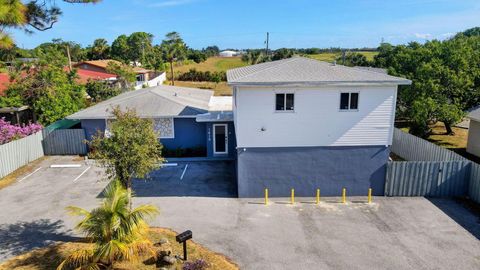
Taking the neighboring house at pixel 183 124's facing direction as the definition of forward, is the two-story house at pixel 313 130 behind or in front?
in front

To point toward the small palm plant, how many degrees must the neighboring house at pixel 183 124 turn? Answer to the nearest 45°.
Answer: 0° — it already faces it

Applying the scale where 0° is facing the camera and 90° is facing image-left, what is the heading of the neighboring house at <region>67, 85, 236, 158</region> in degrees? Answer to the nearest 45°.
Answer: approximately 0°

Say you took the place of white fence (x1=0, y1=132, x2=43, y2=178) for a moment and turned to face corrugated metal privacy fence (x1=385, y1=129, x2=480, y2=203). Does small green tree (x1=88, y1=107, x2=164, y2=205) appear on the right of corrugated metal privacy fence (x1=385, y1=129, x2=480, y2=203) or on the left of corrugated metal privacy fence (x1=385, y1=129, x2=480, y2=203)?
right

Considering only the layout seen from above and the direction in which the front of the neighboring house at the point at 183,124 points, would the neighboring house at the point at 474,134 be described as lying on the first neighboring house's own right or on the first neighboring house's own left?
on the first neighboring house's own left

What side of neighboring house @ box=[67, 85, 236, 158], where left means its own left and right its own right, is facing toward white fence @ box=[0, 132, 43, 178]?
right

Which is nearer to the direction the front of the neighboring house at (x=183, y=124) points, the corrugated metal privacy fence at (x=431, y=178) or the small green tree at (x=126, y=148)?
the small green tree

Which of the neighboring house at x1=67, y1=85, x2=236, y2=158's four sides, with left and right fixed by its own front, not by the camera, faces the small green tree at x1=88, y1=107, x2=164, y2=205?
front

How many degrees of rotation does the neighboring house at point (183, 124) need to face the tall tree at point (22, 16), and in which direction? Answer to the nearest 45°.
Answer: approximately 45° to its right

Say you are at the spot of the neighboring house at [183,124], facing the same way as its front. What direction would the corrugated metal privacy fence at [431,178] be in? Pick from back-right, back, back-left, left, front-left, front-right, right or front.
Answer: front-left
